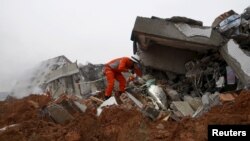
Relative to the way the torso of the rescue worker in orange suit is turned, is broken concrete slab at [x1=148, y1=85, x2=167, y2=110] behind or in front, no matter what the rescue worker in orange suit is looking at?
in front

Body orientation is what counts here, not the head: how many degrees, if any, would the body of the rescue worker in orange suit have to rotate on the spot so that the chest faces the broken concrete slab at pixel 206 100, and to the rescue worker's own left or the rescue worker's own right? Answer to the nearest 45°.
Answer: approximately 45° to the rescue worker's own right

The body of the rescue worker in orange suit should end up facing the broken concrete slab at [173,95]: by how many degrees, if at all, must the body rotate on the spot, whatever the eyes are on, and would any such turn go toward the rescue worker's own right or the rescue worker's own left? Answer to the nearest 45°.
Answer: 0° — they already face it

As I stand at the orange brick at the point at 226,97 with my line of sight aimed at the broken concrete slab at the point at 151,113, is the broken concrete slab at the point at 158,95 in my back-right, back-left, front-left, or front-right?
front-right

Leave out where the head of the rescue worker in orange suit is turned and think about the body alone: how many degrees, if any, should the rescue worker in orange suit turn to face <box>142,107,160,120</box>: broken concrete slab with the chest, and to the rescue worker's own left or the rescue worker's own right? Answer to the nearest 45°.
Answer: approximately 90° to the rescue worker's own right

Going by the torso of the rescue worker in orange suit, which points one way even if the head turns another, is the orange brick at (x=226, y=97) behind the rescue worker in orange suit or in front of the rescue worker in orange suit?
in front

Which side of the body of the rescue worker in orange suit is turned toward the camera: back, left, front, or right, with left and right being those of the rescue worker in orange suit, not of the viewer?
right

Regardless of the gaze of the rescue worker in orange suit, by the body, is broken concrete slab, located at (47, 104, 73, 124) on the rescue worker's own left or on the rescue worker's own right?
on the rescue worker's own right

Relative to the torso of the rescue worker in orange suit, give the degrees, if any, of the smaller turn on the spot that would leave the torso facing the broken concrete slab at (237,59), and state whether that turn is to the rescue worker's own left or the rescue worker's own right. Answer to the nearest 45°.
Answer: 0° — they already face it

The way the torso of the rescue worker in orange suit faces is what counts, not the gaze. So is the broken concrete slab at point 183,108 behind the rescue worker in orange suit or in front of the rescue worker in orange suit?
in front

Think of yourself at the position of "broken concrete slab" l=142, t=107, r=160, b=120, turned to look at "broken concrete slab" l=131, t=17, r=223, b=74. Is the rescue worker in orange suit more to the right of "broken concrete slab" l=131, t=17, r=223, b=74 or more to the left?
left

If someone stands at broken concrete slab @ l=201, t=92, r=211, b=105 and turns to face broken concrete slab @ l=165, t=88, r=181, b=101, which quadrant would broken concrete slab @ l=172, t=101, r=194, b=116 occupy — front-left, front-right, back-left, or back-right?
front-left
